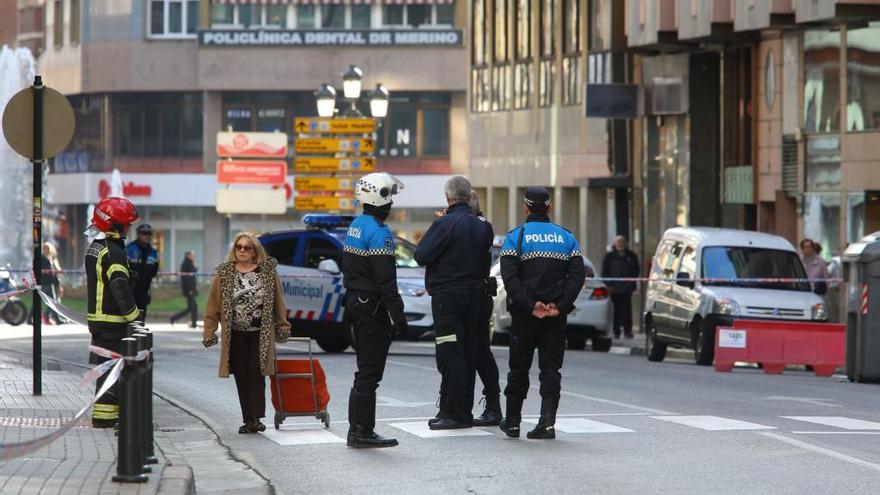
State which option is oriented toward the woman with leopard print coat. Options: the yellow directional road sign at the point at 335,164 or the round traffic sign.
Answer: the yellow directional road sign

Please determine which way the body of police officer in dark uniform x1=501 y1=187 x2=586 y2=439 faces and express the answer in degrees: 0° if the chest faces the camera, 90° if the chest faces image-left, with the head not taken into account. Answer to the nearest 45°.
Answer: approximately 180°

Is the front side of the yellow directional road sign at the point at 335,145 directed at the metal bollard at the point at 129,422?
yes

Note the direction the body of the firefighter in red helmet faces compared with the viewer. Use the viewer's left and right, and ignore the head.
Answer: facing away from the viewer and to the right of the viewer

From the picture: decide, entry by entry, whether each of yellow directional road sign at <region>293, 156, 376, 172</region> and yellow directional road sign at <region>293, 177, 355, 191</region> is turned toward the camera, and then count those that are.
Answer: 2

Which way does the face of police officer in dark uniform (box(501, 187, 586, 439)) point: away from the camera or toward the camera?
away from the camera

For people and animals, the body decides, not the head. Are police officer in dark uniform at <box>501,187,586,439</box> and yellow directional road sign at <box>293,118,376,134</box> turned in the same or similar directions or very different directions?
very different directions

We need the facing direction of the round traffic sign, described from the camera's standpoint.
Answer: facing away from the viewer

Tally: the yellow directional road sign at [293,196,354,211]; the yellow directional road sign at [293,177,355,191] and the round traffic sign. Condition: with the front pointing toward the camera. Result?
2

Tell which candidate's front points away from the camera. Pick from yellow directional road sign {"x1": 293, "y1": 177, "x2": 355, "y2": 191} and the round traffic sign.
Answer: the round traffic sign
